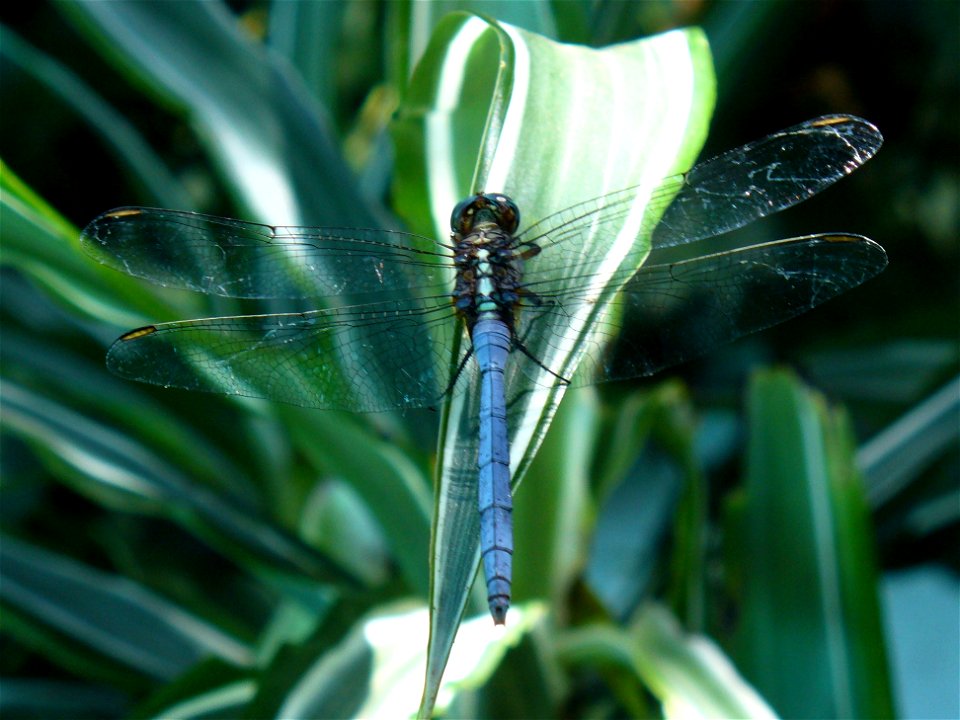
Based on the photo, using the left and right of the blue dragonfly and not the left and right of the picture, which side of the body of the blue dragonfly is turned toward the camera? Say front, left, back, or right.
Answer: back
